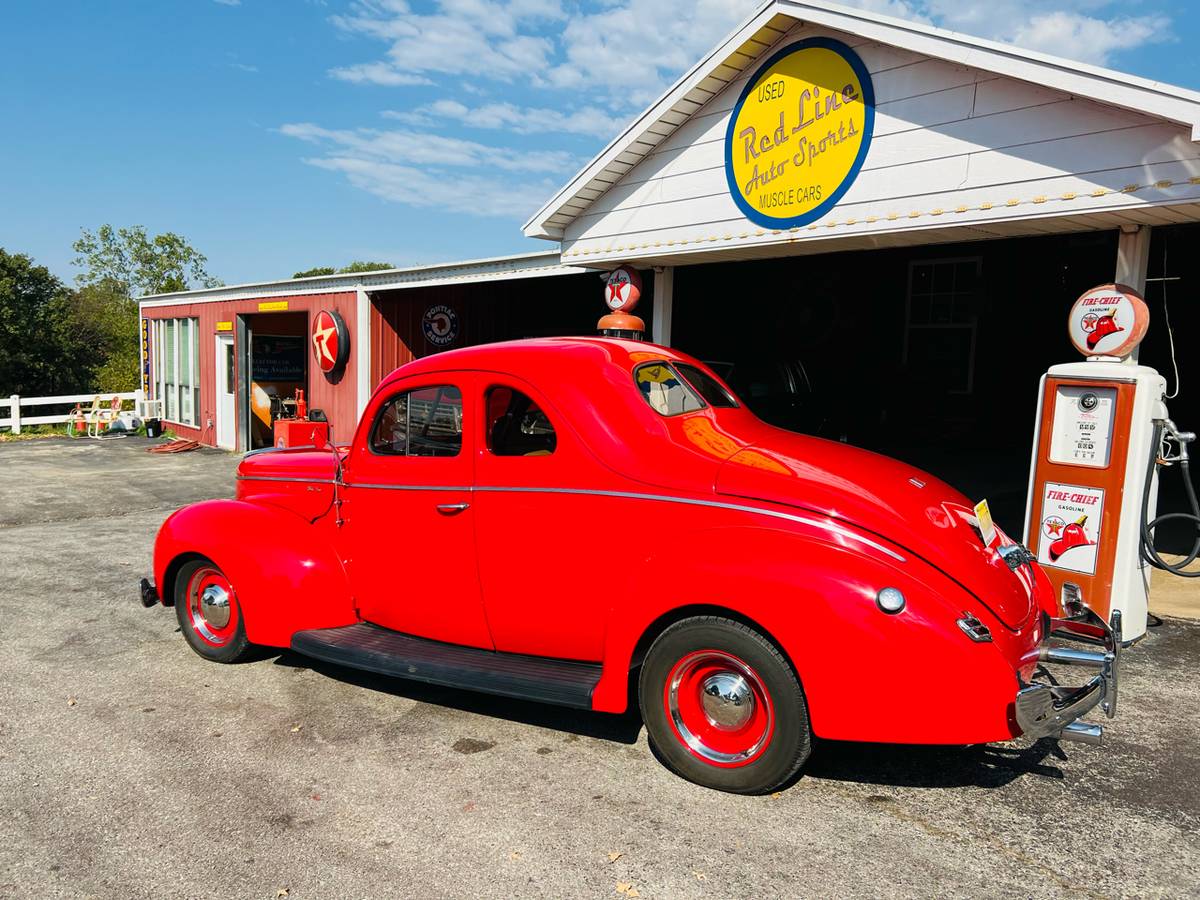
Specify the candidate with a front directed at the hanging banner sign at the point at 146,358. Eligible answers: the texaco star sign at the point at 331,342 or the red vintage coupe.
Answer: the red vintage coupe

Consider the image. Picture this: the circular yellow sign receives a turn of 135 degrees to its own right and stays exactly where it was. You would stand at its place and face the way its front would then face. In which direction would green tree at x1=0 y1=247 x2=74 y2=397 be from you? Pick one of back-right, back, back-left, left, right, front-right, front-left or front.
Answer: front-left

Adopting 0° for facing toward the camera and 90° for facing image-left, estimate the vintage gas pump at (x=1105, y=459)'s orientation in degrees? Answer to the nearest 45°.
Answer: approximately 45°

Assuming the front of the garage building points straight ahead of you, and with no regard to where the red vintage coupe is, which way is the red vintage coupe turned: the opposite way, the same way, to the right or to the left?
to the right

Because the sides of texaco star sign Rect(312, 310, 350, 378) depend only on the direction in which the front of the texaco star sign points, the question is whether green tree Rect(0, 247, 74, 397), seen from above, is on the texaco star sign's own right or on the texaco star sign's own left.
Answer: on the texaco star sign's own right

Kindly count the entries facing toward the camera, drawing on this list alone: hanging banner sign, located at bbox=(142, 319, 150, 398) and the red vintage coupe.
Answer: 1

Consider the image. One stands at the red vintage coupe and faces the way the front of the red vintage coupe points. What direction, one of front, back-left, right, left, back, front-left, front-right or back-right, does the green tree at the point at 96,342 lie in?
front

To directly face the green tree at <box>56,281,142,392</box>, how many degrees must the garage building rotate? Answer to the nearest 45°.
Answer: approximately 90° to its right

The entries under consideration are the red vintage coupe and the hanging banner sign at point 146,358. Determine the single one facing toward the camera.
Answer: the hanging banner sign

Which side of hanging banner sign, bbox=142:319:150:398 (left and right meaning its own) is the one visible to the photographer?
front

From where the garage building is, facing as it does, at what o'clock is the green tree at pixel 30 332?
The green tree is roughly at 3 o'clock from the garage building.

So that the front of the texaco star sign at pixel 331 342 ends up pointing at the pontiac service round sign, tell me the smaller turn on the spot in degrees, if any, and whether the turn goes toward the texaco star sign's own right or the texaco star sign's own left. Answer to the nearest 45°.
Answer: approximately 135° to the texaco star sign's own left

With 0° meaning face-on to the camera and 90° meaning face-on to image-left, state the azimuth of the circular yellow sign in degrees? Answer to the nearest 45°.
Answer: approximately 45°

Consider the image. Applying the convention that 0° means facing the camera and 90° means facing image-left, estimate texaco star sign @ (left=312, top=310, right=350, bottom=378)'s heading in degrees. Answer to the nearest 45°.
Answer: approximately 45°

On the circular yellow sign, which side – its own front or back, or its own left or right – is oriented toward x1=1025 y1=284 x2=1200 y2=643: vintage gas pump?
left

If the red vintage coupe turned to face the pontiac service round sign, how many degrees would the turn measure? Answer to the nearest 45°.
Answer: approximately 45° to its right

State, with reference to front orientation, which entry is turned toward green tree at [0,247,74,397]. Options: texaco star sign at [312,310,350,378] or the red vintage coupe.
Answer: the red vintage coupe
